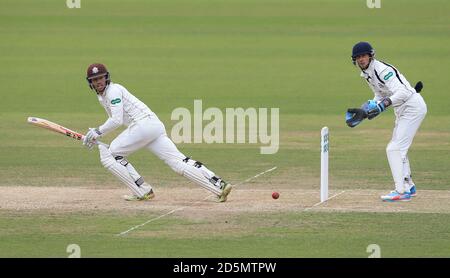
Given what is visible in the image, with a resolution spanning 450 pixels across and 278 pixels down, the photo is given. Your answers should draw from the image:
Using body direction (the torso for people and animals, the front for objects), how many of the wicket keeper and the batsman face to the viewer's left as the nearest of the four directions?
2

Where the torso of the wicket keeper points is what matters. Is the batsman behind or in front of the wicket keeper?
in front

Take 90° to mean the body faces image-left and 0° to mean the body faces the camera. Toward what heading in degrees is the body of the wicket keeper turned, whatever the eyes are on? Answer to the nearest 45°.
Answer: approximately 90°

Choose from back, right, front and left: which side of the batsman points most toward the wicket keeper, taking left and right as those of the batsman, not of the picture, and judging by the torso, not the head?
back

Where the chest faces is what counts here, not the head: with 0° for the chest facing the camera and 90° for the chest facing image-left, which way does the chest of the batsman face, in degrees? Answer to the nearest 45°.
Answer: approximately 90°
